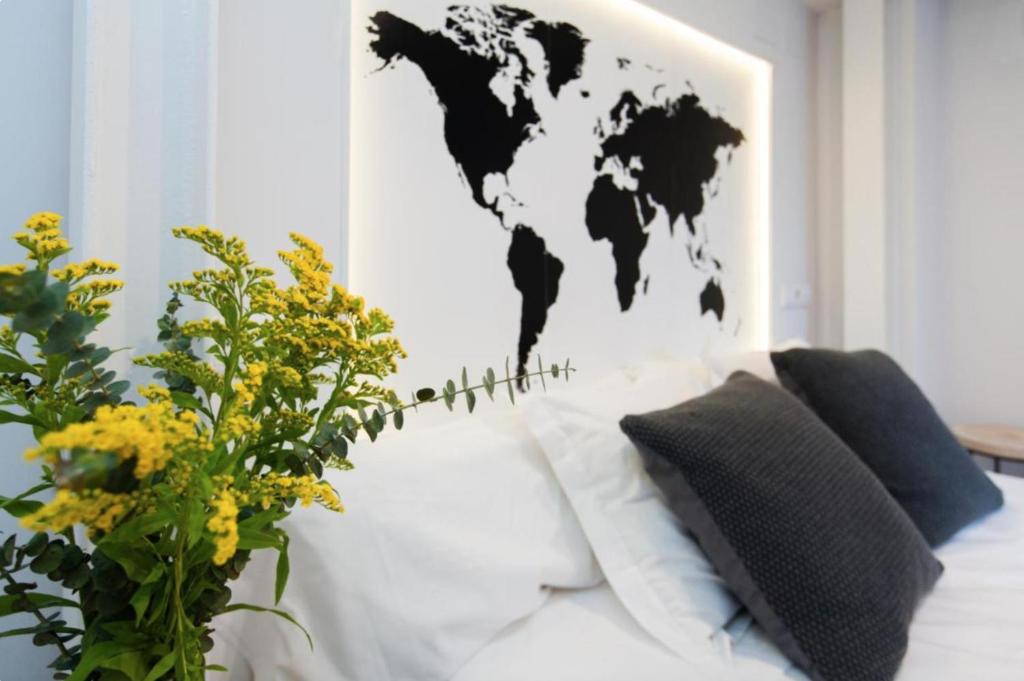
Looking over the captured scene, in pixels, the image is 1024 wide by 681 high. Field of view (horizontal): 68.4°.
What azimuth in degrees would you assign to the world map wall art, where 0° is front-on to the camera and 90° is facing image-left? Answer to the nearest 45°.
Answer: approximately 315°

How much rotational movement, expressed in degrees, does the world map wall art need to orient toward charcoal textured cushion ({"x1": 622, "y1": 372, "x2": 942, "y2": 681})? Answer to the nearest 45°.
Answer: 0° — it already faces it

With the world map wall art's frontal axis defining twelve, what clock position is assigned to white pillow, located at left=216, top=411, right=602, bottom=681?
The white pillow is roughly at 2 o'clock from the world map wall art.

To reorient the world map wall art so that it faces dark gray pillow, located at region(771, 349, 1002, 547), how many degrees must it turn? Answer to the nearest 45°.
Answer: approximately 45° to its left

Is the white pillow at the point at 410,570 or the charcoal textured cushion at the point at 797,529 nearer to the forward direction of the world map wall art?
the charcoal textured cushion
